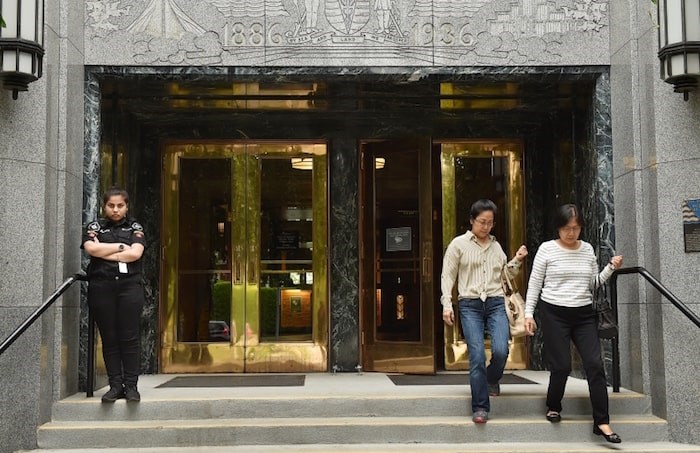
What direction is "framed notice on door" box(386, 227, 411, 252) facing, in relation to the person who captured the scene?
facing the viewer

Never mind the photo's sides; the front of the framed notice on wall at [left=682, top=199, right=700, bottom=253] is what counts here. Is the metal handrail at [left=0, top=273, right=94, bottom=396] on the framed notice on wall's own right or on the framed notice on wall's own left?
on the framed notice on wall's own right

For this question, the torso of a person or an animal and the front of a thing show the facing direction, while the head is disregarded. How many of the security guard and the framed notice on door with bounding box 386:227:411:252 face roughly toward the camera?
2

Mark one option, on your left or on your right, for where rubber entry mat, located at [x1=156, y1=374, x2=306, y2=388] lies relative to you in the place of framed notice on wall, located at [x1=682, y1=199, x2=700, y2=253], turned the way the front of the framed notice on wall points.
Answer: on your right

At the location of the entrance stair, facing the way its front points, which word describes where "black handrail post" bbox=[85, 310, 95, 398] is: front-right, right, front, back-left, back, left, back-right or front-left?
right

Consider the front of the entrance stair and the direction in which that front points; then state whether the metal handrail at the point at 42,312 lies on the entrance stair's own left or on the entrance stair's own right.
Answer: on the entrance stair's own right
